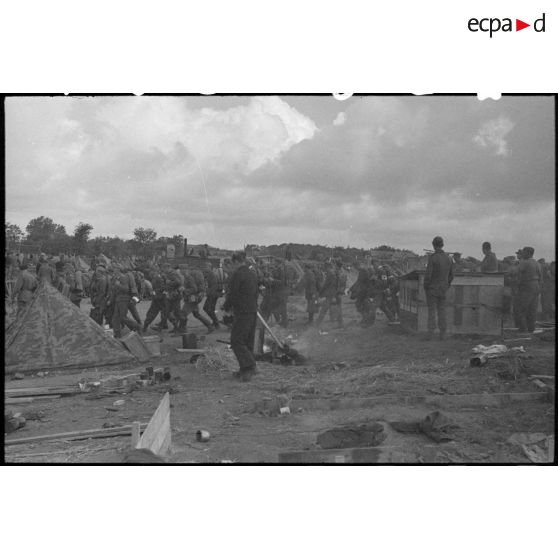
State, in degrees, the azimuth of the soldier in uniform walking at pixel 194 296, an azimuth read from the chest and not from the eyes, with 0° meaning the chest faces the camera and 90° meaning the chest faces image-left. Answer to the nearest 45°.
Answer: approximately 90°

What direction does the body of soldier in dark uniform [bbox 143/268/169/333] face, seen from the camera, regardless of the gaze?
to the viewer's left

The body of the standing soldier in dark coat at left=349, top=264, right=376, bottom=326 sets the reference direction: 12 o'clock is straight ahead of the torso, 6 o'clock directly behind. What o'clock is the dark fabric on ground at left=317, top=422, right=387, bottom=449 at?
The dark fabric on ground is roughly at 9 o'clock from the standing soldier in dark coat.

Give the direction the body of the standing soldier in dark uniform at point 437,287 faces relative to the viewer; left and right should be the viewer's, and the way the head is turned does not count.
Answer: facing away from the viewer

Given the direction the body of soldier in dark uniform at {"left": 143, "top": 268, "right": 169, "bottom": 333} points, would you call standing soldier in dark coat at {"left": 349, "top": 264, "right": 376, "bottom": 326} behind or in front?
behind

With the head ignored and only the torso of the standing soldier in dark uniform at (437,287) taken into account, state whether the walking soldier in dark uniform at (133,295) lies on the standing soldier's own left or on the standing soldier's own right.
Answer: on the standing soldier's own left

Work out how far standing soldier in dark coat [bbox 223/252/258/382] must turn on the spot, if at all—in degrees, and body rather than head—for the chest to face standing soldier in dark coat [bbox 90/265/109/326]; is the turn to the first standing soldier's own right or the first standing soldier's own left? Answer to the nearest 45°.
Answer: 0° — they already face them

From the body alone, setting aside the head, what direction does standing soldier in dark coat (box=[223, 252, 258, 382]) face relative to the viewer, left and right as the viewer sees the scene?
facing away from the viewer and to the left of the viewer

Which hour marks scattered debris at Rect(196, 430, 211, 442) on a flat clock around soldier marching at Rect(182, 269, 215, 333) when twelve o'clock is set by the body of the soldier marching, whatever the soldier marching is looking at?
The scattered debris is roughly at 9 o'clock from the soldier marching.
